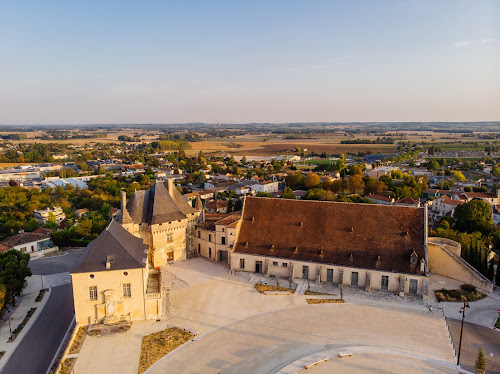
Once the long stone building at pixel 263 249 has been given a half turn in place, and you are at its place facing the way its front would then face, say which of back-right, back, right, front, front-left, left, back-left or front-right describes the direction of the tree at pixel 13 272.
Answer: left

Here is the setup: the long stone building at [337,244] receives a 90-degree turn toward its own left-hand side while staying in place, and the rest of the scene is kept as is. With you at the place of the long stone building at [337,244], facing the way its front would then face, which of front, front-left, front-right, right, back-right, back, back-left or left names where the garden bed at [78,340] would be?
back-right

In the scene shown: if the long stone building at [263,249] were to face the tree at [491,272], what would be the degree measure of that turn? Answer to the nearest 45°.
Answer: approximately 90° to its left

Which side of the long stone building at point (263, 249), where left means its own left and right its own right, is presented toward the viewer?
front

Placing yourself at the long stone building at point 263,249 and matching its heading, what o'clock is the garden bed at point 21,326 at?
The garden bed is roughly at 2 o'clock from the long stone building.

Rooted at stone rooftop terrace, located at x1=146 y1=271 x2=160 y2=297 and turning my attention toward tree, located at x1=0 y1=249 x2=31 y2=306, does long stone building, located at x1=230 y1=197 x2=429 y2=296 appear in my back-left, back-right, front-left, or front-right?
back-right

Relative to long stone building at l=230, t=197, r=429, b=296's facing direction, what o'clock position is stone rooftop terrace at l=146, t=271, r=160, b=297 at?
The stone rooftop terrace is roughly at 2 o'clock from the long stone building.

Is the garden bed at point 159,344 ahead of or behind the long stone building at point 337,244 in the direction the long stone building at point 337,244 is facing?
ahead

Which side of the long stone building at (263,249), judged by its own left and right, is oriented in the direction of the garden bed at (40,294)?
right

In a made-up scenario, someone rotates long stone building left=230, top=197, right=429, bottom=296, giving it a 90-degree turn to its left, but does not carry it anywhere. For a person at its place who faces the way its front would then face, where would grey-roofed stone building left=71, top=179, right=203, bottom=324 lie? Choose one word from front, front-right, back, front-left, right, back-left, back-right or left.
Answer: back-right

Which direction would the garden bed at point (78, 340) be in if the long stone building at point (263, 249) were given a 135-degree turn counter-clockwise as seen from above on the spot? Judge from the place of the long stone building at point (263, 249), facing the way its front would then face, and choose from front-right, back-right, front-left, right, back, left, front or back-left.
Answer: back

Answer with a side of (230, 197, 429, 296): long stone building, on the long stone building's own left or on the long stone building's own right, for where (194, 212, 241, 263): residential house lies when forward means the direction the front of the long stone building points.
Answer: on the long stone building's own right

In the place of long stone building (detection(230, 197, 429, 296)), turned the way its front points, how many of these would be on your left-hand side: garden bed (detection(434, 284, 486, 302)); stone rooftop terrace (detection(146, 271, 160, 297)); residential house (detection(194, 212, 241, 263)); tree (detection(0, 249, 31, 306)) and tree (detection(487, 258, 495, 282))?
2

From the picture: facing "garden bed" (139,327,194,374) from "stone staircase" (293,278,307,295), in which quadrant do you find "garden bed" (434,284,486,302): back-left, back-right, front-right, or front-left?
back-left

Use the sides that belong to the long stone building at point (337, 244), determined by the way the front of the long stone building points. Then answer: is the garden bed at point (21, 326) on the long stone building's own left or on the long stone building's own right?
on the long stone building's own right

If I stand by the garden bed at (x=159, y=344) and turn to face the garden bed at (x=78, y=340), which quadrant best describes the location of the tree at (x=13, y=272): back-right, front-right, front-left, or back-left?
front-right

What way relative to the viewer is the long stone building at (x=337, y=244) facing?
toward the camera
